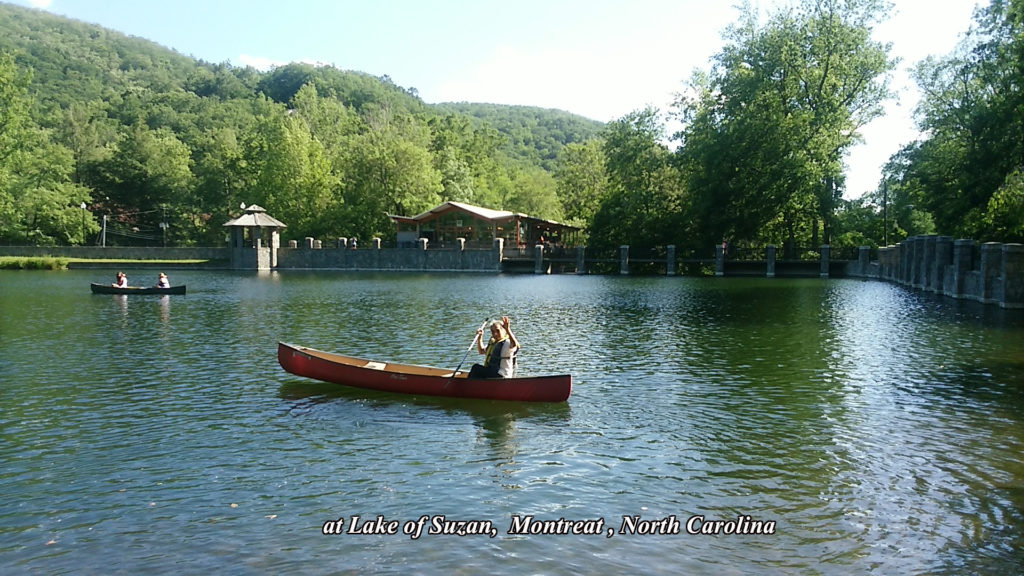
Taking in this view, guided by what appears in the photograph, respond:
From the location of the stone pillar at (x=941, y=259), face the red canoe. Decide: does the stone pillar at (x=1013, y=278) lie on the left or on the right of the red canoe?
left

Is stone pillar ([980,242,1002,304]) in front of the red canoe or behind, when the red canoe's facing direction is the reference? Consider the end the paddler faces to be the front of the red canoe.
behind

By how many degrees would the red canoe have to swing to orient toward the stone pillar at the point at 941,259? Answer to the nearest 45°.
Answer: approximately 135° to its right

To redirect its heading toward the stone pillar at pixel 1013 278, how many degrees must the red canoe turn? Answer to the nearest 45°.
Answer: approximately 135° to its right

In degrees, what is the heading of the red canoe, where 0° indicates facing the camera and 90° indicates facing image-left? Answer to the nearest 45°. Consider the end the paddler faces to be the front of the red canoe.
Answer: approximately 90°

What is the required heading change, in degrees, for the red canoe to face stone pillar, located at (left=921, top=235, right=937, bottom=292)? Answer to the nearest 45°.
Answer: approximately 135° to its right

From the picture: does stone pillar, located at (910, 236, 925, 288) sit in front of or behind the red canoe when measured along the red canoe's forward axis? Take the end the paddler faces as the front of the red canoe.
behind

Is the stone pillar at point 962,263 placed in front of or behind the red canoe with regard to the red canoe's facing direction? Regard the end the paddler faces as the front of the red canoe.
behind

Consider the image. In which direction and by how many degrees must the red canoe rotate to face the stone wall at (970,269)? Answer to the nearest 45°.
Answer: approximately 135° to its right
